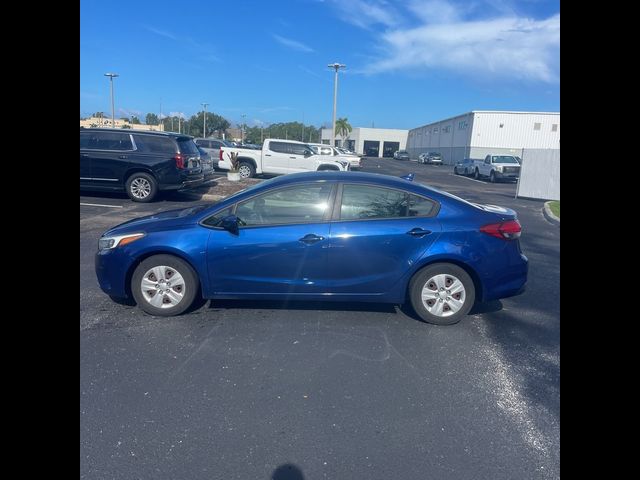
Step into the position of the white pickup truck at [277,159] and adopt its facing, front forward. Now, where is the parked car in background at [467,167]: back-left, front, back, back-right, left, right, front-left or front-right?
front-left

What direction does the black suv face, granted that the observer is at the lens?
facing to the left of the viewer

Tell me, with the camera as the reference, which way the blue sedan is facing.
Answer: facing to the left of the viewer

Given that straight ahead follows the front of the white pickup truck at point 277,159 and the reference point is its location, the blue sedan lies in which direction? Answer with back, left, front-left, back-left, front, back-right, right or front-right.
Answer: right

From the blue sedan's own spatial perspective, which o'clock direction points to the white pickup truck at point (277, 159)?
The white pickup truck is roughly at 3 o'clock from the blue sedan.

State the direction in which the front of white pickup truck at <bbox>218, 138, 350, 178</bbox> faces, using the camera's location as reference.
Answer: facing to the right of the viewer

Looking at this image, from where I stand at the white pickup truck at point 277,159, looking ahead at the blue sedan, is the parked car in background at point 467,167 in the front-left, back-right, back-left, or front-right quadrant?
back-left

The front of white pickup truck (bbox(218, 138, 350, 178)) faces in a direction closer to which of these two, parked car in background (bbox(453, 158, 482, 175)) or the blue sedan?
the parked car in background

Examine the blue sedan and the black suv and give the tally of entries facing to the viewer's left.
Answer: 2

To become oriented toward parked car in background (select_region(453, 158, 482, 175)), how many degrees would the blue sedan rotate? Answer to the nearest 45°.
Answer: approximately 90° to its right

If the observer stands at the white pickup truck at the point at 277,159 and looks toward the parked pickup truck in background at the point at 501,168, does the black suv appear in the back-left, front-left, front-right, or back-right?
back-right

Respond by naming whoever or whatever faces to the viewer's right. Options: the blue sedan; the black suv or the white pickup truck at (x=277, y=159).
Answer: the white pickup truck

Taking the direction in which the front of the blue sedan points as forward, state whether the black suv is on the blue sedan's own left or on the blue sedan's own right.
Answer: on the blue sedan's own right

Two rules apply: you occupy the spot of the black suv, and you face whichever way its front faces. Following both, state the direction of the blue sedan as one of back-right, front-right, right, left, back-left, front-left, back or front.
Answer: left
